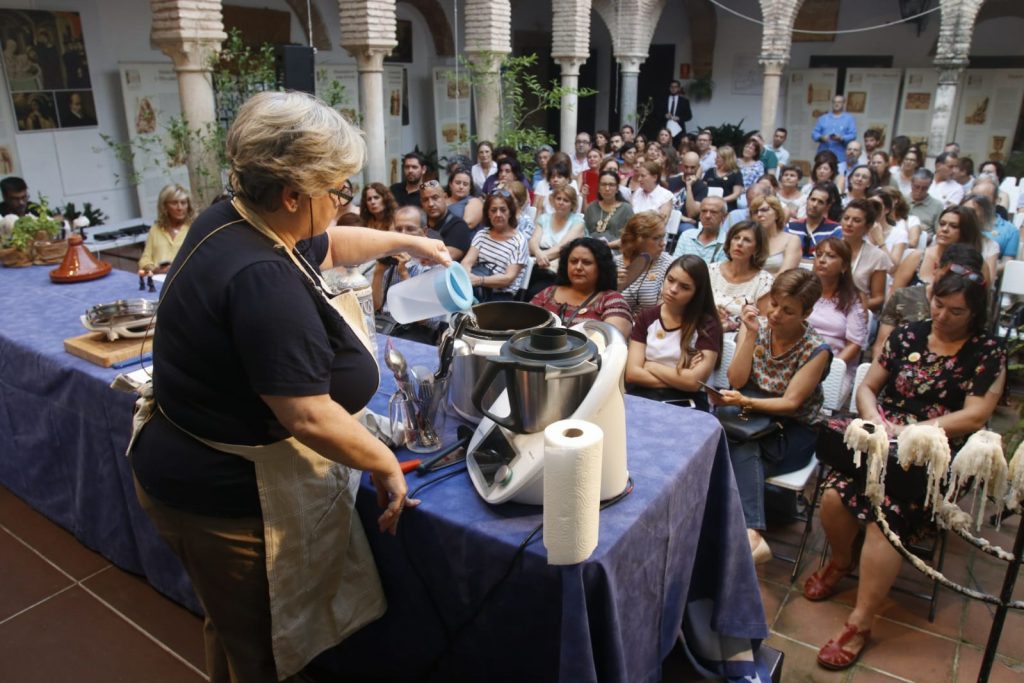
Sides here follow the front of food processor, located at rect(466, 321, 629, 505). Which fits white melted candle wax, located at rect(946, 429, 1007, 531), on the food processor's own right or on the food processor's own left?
on the food processor's own left

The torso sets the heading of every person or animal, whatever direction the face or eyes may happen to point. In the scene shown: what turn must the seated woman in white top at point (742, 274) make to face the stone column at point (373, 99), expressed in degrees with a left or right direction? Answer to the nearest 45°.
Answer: approximately 90° to their right

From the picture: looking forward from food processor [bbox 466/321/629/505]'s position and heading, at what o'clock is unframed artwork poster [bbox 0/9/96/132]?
The unframed artwork poster is roughly at 3 o'clock from the food processor.

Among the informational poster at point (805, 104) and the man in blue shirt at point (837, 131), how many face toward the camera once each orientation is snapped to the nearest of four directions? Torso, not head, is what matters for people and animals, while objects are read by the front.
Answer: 2

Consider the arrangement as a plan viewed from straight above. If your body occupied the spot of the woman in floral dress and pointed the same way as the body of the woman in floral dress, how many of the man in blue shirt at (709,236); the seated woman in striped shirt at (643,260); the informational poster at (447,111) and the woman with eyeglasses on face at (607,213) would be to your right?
4

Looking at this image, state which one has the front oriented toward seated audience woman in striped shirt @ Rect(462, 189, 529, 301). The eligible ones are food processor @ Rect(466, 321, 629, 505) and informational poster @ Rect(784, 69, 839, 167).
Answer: the informational poster

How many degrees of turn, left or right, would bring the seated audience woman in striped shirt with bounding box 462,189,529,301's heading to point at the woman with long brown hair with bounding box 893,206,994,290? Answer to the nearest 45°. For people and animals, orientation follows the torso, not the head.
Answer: approximately 90° to their left

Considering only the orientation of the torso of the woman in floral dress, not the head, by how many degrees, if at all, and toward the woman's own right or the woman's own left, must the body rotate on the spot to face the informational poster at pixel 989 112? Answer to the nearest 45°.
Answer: approximately 135° to the woman's own right

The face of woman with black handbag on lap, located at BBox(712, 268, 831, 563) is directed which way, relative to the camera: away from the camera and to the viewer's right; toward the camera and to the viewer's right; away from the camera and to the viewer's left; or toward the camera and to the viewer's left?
toward the camera and to the viewer's left
